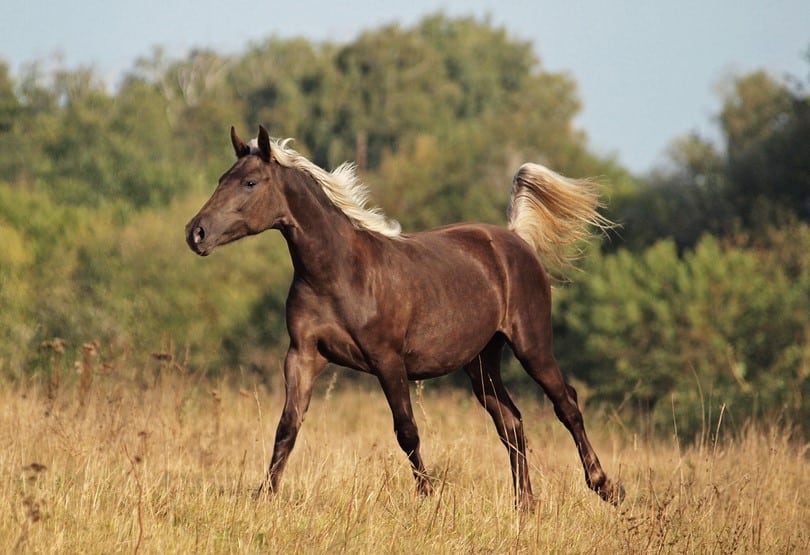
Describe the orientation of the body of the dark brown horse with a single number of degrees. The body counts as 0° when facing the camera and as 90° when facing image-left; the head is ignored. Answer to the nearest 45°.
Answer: approximately 45°
